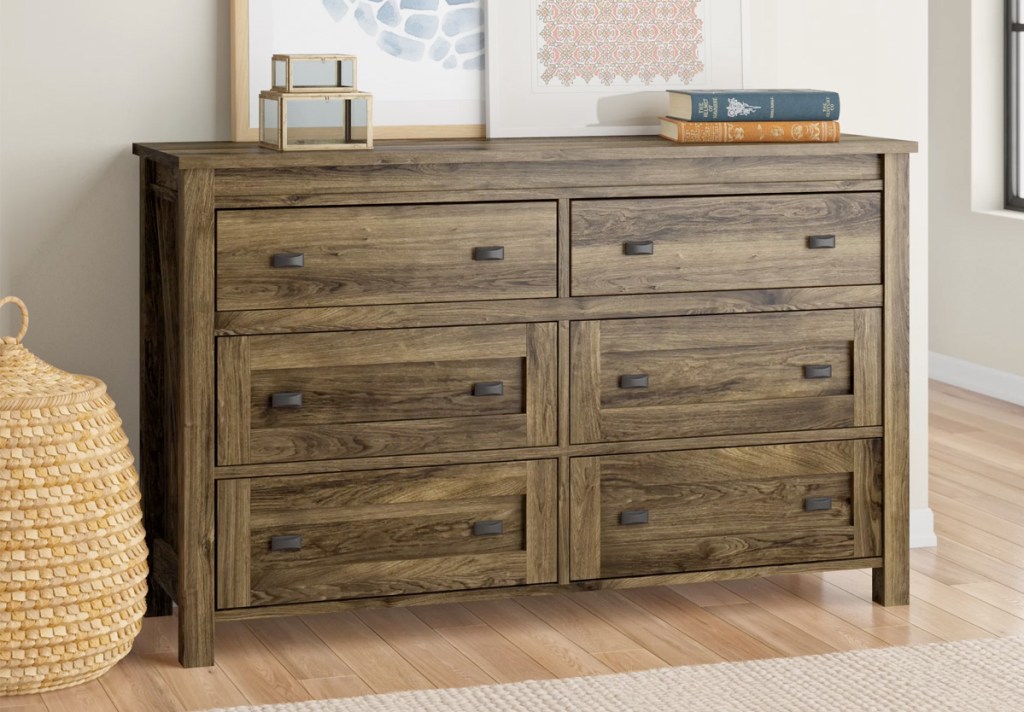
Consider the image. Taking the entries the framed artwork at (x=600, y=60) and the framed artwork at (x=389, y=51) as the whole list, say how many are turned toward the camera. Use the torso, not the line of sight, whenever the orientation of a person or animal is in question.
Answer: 2

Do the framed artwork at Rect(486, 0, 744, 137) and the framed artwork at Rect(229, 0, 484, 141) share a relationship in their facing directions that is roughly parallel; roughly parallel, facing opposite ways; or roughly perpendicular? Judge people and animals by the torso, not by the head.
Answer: roughly parallel

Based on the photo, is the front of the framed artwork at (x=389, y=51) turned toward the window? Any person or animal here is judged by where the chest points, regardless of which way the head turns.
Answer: no

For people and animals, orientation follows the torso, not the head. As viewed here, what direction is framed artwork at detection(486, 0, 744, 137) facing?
toward the camera

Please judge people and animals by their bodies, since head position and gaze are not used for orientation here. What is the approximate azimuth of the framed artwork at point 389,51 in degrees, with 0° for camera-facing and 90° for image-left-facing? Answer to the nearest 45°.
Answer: approximately 0°

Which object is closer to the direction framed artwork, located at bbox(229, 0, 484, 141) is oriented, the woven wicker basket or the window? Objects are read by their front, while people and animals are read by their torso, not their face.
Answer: the woven wicker basket

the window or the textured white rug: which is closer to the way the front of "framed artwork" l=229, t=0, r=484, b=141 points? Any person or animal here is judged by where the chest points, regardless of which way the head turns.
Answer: the textured white rug
